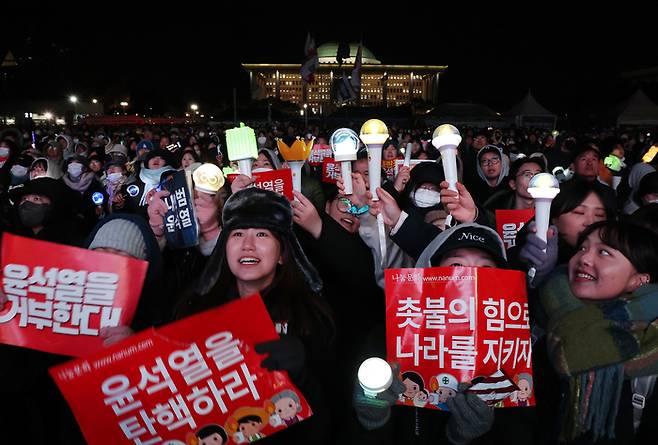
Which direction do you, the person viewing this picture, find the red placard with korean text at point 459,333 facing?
facing the viewer

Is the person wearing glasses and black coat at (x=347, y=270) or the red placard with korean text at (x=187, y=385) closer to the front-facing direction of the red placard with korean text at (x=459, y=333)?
the red placard with korean text

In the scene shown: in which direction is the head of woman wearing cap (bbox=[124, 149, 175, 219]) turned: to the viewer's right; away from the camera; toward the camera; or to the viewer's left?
toward the camera

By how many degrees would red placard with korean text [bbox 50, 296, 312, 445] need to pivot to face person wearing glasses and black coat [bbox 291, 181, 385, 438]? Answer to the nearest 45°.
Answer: approximately 135° to its left

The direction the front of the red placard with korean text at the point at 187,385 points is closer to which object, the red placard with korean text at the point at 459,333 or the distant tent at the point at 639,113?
the red placard with korean text

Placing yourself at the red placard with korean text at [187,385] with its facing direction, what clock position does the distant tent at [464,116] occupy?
The distant tent is roughly at 7 o'clock from the red placard with korean text.

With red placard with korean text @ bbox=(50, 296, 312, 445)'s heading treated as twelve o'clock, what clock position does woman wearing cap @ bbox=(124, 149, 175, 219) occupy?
The woman wearing cap is roughly at 6 o'clock from the red placard with korean text.

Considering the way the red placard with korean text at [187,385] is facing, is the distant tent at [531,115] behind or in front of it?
behind

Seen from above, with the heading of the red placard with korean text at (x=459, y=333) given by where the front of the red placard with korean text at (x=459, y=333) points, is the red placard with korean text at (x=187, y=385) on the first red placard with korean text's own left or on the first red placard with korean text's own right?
on the first red placard with korean text's own right

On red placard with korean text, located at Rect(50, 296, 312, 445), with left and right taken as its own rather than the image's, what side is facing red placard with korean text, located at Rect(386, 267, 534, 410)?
left

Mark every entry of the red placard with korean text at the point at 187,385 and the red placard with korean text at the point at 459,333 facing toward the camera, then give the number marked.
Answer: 2

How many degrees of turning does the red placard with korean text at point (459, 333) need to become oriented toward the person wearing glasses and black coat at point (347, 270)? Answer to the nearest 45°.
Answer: approximately 135° to its right
